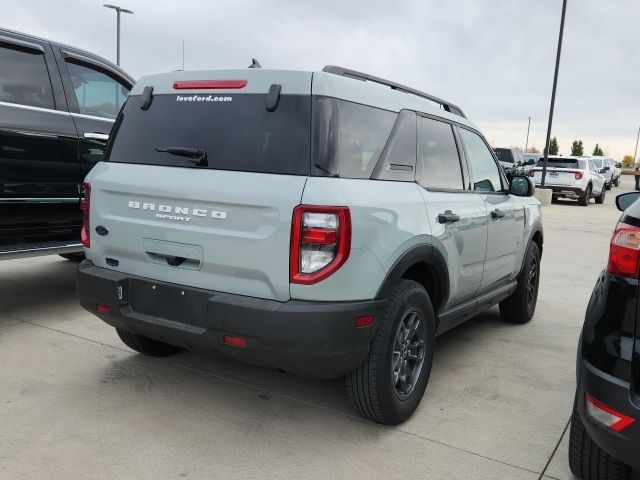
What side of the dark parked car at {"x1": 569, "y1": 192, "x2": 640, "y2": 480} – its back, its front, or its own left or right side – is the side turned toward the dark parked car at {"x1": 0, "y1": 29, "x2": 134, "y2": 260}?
left

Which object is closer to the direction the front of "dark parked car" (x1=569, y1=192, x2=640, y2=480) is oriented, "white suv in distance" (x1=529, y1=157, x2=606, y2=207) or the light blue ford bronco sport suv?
the white suv in distance

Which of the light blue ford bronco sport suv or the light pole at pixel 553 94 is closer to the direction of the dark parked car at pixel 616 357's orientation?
the light pole

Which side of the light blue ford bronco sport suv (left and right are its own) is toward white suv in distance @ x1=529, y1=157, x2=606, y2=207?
front

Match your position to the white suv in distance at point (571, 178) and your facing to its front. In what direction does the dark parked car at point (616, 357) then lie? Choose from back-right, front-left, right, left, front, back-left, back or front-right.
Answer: back-right

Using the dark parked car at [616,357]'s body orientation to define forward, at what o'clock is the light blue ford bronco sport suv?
The light blue ford bronco sport suv is roughly at 9 o'clock from the dark parked car.

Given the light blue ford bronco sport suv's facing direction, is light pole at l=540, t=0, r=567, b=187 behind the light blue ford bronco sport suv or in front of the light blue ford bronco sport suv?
in front

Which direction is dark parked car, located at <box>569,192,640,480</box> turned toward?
away from the camera

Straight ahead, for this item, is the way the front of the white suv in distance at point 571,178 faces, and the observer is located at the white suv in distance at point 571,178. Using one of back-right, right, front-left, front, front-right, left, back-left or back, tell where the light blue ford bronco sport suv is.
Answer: back-right

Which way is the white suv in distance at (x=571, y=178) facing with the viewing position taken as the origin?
facing away from the viewer and to the right of the viewer

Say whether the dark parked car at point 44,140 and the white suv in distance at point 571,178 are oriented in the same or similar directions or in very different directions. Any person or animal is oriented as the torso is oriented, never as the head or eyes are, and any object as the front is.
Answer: same or similar directions

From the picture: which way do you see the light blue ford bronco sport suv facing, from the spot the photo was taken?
facing away from the viewer and to the right of the viewer
